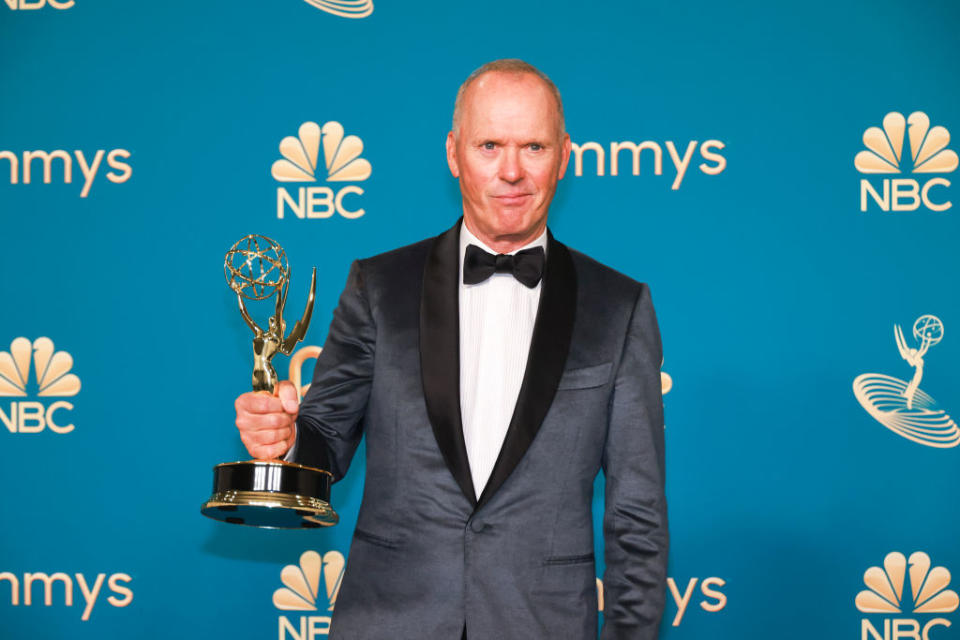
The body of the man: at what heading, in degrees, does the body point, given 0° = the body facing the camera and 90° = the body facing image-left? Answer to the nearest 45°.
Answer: approximately 0°
